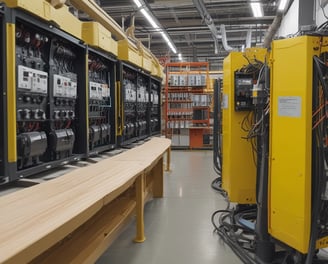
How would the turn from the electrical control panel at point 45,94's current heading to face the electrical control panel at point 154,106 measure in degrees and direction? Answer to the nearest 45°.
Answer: approximately 90° to its left

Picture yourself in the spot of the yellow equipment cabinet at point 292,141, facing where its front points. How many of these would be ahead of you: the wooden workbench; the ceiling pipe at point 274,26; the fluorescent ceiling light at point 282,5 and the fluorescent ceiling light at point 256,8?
1

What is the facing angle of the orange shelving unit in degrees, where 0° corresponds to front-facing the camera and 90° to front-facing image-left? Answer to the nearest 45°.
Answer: approximately 0°

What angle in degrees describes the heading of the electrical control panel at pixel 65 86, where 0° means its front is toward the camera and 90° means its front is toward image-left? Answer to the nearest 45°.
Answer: approximately 315°

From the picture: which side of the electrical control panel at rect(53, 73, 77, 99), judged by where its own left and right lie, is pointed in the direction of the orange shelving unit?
left

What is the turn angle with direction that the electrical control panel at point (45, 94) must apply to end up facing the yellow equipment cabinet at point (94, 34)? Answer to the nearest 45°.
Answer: approximately 90° to its left

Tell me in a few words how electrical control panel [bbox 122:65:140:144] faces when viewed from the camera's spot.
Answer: facing the viewer and to the right of the viewer

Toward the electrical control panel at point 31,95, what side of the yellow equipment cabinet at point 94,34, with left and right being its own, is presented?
right
